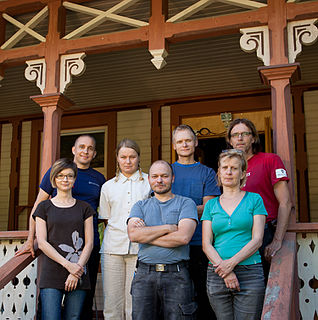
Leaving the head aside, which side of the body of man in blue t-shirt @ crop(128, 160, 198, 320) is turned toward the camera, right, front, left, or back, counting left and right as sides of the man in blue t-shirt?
front

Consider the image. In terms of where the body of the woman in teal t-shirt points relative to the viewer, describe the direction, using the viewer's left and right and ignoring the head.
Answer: facing the viewer

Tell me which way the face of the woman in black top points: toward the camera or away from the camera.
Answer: toward the camera

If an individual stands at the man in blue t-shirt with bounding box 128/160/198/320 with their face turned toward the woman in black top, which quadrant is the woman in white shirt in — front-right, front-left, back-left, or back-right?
front-right

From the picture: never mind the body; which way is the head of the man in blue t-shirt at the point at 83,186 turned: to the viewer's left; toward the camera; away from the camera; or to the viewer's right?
toward the camera

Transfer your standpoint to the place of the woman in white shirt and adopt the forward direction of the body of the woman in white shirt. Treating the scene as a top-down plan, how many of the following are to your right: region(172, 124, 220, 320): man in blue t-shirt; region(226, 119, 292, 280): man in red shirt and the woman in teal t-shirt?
0

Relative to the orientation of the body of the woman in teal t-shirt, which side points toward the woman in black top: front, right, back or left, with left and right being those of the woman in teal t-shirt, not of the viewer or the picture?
right

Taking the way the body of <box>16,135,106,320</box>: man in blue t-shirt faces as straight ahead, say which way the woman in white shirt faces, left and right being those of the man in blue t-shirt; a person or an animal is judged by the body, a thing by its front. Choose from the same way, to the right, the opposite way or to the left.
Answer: the same way

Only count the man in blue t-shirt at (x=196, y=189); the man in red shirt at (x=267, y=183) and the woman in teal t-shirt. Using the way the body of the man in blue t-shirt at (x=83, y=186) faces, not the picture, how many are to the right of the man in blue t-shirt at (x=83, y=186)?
0

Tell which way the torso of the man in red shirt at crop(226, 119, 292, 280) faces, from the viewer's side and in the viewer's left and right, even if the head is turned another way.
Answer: facing the viewer and to the left of the viewer

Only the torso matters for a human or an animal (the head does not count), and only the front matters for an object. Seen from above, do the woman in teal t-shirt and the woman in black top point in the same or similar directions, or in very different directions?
same or similar directions

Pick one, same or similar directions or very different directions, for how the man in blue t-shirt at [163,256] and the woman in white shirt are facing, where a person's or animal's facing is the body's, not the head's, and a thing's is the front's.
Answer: same or similar directions

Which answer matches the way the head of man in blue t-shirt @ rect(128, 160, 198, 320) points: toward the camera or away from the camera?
toward the camera

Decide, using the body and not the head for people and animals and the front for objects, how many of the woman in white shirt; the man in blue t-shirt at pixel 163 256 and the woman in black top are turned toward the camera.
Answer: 3
